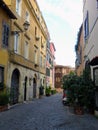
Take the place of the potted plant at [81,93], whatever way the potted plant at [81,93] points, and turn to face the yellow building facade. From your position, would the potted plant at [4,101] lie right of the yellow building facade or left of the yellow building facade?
left

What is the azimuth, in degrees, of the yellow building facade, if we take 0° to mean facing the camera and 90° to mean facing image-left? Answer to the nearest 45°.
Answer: approximately 315°

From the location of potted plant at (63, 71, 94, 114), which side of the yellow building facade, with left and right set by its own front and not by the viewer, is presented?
front

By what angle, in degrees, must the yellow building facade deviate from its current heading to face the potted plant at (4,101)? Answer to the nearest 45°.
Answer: approximately 45° to its right
